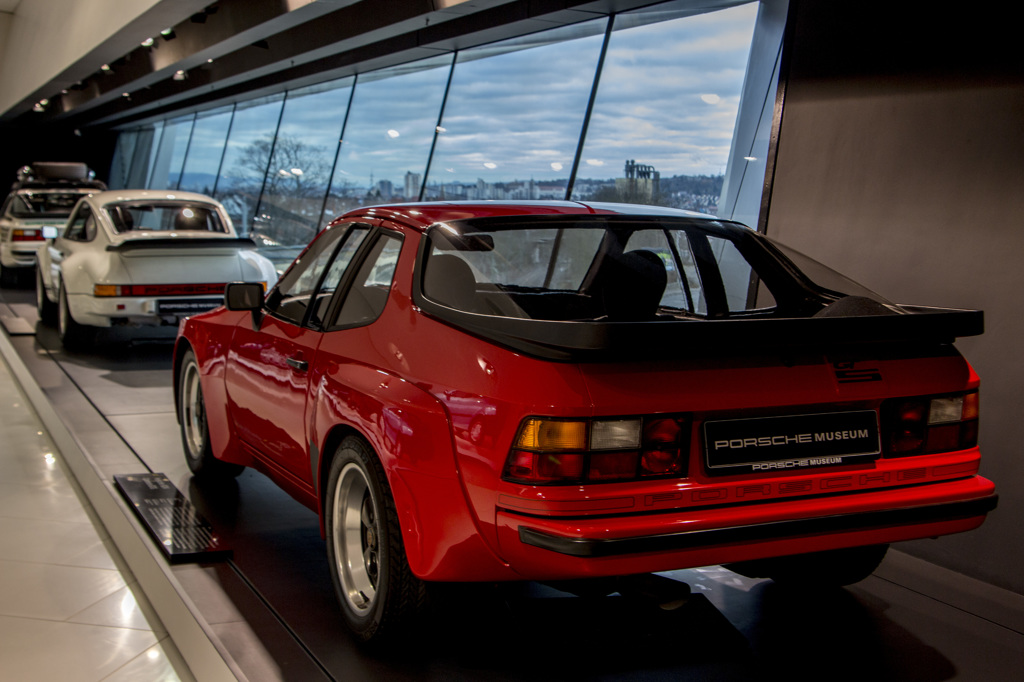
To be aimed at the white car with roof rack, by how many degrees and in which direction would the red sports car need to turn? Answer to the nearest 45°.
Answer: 0° — it already faces it

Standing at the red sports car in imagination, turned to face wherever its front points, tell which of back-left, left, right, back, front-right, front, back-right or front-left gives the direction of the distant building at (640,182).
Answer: front-right

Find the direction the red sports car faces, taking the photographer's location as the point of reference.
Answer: facing away from the viewer and to the left of the viewer
